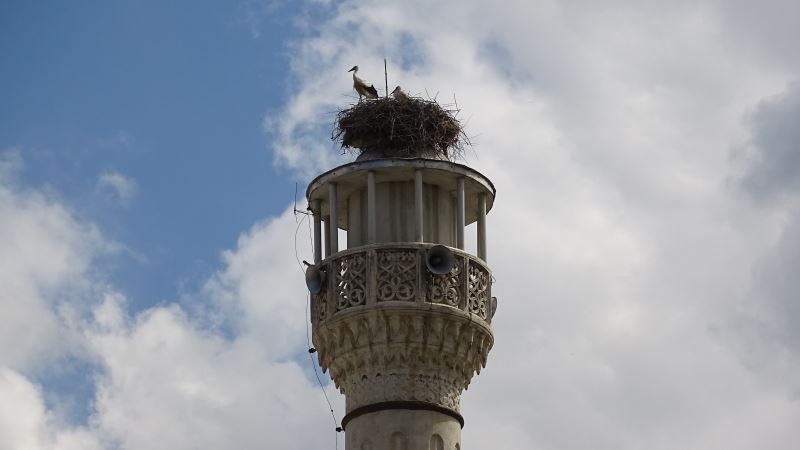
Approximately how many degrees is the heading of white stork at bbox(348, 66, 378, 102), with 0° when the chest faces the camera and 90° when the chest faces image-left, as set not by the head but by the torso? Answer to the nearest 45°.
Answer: approximately 90°
